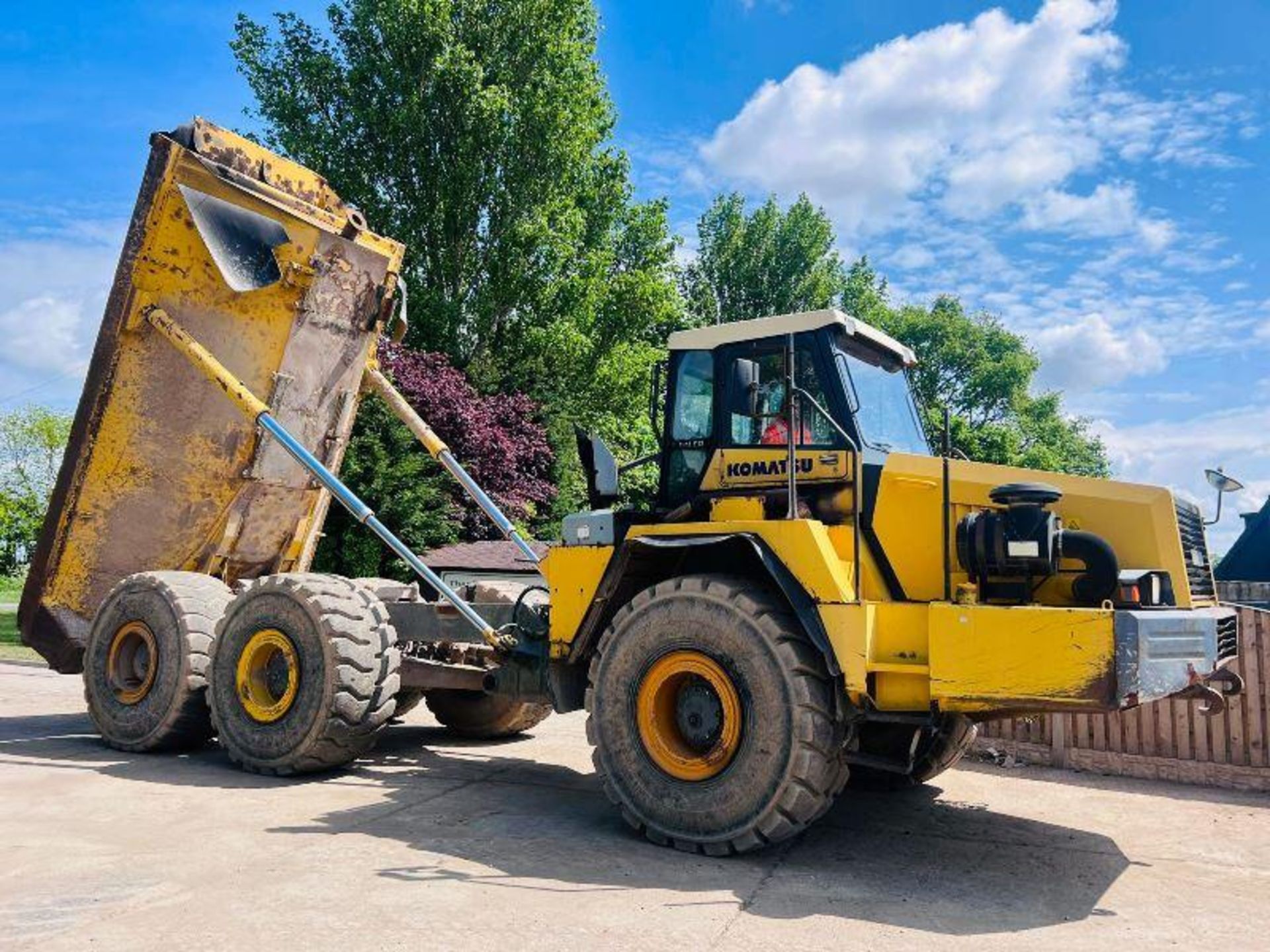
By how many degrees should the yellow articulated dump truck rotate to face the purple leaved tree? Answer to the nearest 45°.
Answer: approximately 135° to its left

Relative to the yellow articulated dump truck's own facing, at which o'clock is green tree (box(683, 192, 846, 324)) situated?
The green tree is roughly at 8 o'clock from the yellow articulated dump truck.

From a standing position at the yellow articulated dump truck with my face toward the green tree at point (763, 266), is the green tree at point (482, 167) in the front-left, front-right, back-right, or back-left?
front-left

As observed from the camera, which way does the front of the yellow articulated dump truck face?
facing the viewer and to the right of the viewer

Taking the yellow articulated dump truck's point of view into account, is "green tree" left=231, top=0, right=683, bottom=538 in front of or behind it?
behind

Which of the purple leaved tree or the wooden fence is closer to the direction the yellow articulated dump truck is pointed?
the wooden fence

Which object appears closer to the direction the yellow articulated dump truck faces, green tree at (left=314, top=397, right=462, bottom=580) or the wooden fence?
the wooden fence

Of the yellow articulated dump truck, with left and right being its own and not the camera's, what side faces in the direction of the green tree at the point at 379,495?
back

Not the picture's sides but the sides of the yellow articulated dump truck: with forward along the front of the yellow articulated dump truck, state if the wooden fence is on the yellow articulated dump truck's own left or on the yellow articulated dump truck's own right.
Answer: on the yellow articulated dump truck's own left
